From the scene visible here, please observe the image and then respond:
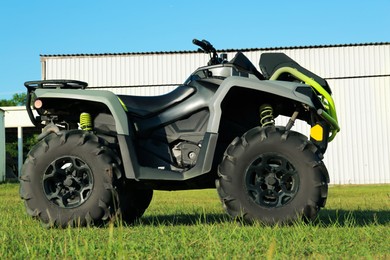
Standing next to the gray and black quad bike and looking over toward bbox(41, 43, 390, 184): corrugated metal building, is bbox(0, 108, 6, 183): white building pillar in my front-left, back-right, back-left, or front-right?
front-left

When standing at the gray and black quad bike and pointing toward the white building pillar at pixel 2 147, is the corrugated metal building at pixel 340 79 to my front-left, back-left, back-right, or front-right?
front-right

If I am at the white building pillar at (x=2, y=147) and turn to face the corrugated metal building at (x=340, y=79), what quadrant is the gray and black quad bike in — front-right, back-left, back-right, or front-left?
front-right

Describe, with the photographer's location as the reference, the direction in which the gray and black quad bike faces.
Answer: facing to the right of the viewer
